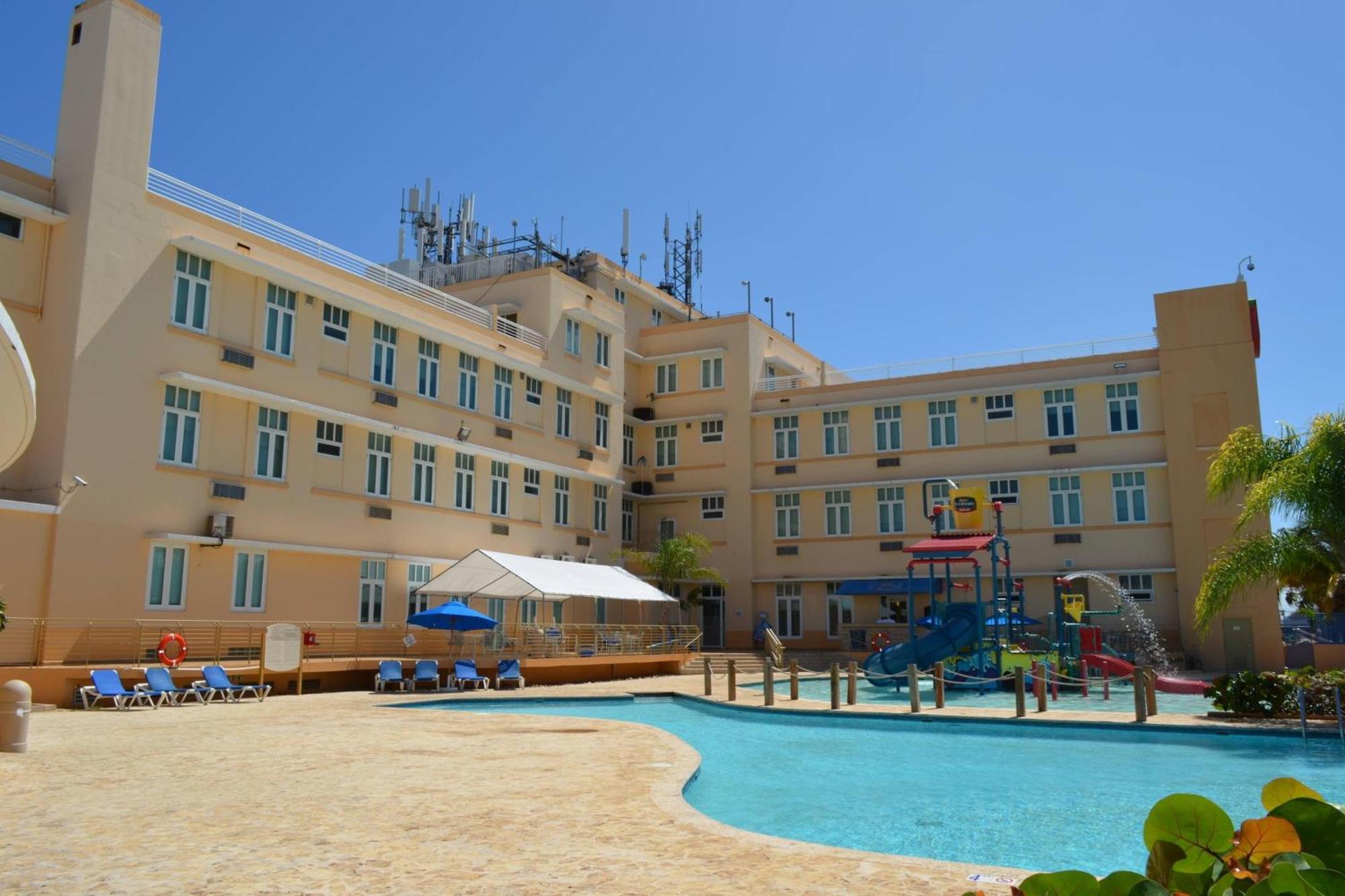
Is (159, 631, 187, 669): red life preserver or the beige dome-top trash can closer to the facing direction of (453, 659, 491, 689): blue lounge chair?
the beige dome-top trash can

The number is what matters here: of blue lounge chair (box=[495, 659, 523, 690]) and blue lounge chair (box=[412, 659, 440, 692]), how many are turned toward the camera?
2

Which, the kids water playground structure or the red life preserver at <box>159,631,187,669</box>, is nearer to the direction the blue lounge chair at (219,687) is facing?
the kids water playground structure

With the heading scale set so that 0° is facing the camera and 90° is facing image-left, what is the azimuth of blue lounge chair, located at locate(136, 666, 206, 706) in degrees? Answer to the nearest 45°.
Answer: approximately 315°

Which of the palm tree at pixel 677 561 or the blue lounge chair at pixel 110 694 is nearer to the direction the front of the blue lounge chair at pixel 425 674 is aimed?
the blue lounge chair

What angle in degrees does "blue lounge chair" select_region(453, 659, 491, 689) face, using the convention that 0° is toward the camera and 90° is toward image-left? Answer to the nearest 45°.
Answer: approximately 315°

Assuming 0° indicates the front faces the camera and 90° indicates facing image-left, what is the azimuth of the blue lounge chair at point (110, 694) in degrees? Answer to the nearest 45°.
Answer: approximately 315°
